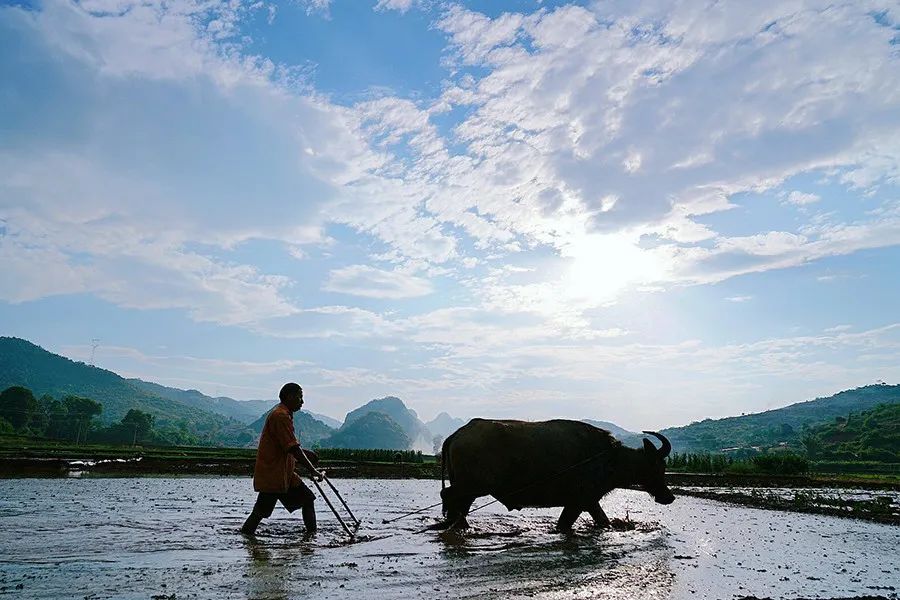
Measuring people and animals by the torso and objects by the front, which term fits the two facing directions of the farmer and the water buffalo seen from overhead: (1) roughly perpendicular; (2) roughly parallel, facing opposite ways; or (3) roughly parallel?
roughly parallel

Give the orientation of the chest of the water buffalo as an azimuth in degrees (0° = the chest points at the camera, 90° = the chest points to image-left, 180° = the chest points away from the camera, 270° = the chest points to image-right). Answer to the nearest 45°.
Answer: approximately 270°

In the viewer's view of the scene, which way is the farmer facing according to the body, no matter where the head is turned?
to the viewer's right

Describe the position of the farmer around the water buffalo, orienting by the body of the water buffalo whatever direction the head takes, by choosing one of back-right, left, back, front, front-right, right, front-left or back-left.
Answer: back-right

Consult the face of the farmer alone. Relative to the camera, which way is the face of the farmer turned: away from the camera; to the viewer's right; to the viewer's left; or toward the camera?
to the viewer's right

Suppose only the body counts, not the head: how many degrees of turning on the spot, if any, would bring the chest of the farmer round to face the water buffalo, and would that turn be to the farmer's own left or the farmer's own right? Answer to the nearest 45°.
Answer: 0° — they already face it

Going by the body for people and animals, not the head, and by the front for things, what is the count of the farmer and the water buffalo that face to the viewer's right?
2
